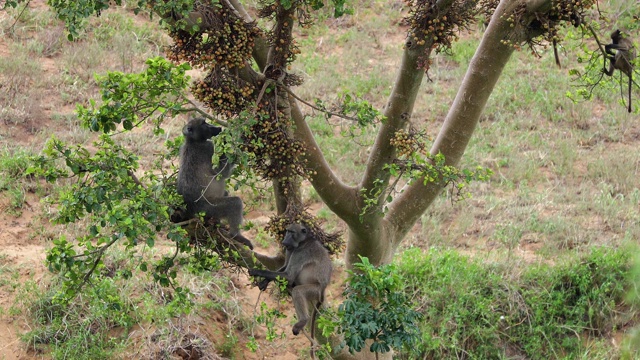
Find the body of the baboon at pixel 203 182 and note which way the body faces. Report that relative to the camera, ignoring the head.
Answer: to the viewer's right

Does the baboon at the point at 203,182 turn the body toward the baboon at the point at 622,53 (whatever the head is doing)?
yes

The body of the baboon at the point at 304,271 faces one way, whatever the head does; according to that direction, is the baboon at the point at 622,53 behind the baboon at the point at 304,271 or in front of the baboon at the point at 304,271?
behind

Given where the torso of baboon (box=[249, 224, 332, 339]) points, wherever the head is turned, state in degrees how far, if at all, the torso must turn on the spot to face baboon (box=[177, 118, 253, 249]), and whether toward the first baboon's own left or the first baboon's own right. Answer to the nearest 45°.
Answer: approximately 45° to the first baboon's own right

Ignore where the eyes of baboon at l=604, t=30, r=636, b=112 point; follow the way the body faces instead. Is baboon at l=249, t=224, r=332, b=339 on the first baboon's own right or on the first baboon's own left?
on the first baboon's own left

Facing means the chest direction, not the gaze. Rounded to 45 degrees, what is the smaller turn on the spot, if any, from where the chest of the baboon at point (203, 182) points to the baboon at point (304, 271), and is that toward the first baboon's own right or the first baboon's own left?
approximately 45° to the first baboon's own right

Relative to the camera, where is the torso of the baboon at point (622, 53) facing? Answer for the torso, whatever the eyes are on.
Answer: to the viewer's left
